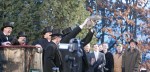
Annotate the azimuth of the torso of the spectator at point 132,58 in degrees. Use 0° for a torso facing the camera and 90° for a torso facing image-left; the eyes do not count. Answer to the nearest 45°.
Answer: approximately 0°

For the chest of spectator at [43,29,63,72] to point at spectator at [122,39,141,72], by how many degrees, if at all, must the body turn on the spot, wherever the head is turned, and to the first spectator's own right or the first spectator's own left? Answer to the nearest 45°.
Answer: approximately 45° to the first spectator's own left

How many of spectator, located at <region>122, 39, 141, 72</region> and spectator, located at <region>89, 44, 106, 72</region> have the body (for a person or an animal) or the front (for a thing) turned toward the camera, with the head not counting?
2

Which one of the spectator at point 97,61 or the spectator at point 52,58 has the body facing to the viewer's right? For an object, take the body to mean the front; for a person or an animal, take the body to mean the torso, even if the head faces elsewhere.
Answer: the spectator at point 52,58

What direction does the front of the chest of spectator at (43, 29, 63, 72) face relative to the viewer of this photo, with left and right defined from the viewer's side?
facing to the right of the viewer

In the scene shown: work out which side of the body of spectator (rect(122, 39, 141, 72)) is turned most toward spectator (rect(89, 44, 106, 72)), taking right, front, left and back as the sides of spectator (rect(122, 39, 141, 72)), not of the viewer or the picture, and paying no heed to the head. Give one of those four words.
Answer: right

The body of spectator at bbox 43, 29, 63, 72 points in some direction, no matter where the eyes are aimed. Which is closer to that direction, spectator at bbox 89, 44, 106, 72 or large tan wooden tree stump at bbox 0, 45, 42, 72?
the spectator
